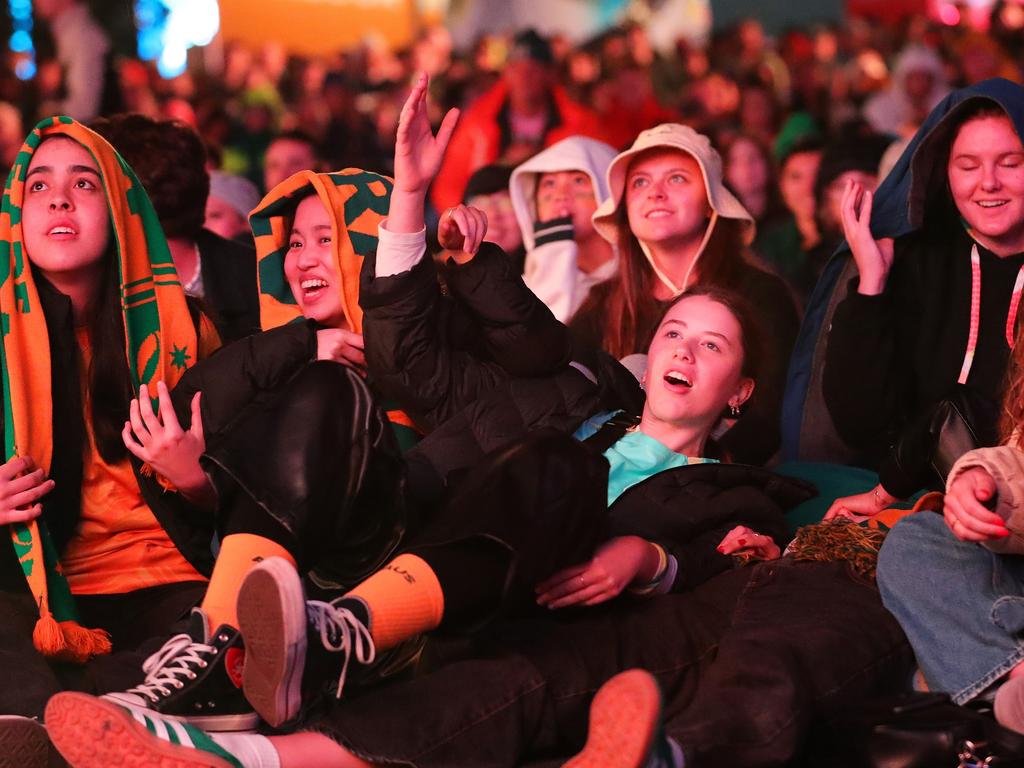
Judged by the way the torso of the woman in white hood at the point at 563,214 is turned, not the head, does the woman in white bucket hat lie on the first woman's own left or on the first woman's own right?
on the first woman's own left

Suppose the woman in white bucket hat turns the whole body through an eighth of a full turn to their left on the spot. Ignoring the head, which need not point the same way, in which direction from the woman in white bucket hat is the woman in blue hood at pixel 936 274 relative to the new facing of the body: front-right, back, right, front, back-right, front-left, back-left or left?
front-left

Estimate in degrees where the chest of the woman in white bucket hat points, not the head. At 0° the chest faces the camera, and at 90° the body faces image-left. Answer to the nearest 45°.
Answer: approximately 45°

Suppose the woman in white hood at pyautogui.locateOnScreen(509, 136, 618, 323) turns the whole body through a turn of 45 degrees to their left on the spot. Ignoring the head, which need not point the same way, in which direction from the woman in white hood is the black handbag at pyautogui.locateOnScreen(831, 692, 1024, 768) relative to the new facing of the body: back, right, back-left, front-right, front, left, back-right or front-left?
front

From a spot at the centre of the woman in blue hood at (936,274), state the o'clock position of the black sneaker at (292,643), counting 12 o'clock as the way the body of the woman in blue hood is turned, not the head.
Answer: The black sneaker is roughly at 1 o'clock from the woman in blue hood.

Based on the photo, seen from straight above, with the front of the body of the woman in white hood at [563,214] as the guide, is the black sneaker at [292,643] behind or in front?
in front

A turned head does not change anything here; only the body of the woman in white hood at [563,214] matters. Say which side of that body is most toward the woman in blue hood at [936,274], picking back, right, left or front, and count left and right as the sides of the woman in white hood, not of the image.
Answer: left

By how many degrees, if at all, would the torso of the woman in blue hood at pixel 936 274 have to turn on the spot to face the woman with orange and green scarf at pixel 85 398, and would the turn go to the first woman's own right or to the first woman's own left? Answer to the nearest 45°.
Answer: approximately 45° to the first woman's own right

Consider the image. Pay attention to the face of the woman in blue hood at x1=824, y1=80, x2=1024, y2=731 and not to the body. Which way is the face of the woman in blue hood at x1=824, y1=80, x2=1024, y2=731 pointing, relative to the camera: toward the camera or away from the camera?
toward the camera

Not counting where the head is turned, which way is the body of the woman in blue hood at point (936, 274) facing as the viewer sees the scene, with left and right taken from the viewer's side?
facing the viewer

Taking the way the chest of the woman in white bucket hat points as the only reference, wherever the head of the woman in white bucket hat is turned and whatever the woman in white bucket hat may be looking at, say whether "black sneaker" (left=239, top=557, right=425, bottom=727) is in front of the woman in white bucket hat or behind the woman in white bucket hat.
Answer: in front

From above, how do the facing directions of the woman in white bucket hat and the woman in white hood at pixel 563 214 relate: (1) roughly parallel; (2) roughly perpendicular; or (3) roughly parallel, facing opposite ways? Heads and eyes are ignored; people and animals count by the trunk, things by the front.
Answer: roughly parallel
